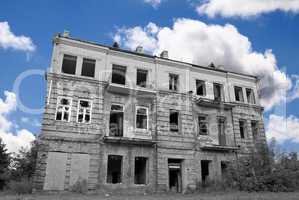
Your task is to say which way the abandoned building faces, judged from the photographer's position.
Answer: facing the viewer and to the right of the viewer
